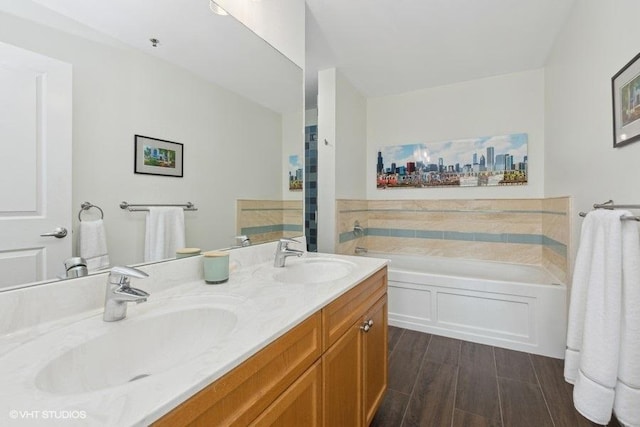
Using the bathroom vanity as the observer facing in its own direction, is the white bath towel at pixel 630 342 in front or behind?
in front

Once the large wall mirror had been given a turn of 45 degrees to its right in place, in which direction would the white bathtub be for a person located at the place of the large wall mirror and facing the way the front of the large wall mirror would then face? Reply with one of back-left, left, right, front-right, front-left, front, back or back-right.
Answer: left

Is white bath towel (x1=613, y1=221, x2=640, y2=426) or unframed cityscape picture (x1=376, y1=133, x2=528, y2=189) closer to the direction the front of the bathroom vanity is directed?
the white bath towel

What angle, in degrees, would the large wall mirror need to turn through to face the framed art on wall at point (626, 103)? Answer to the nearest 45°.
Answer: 0° — it already faces it

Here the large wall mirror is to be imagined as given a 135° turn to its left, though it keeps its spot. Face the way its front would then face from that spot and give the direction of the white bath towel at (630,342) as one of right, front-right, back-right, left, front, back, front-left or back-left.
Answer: back-right

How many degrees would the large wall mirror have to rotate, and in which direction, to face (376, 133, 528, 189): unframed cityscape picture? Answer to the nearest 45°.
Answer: approximately 45° to its left

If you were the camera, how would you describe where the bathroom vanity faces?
facing the viewer and to the right of the viewer

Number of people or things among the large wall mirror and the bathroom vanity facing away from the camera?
0

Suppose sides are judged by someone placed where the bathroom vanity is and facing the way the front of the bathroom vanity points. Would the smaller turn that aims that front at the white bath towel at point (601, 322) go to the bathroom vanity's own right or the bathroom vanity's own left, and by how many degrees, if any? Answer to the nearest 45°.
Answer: approximately 45° to the bathroom vanity's own left
